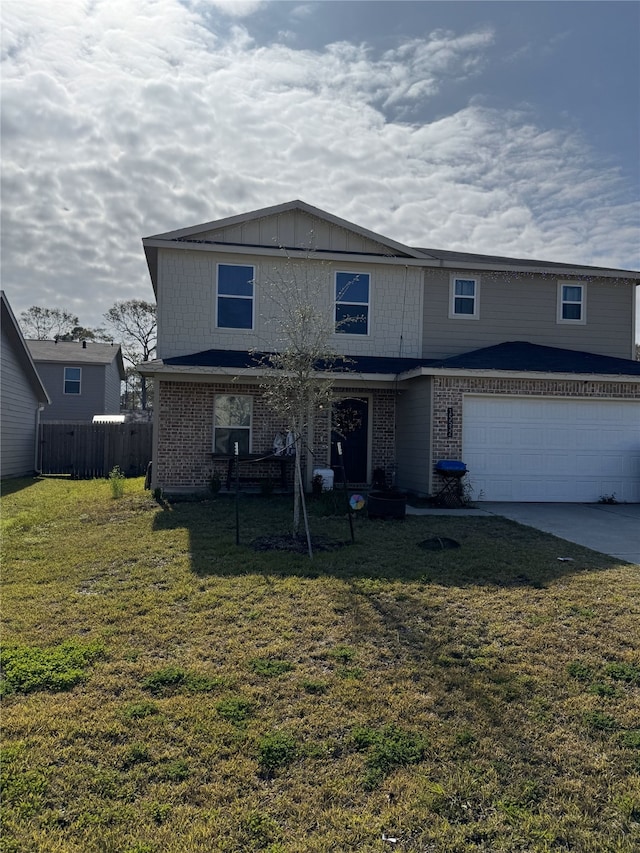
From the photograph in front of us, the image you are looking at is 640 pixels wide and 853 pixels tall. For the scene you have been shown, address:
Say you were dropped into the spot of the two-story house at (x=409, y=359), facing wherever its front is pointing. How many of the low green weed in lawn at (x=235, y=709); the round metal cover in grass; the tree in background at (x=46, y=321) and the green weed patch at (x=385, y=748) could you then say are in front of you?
3

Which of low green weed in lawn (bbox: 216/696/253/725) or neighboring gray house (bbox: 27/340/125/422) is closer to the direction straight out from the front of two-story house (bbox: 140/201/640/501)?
the low green weed in lawn

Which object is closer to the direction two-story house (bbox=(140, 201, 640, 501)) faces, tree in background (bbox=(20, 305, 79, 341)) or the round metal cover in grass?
the round metal cover in grass

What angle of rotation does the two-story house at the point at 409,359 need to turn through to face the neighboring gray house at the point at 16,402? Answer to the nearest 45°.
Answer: approximately 90° to its right

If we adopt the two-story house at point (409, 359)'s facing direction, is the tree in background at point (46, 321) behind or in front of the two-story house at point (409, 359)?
behind

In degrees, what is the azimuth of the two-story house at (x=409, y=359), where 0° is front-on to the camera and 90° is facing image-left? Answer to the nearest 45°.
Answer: approximately 0°

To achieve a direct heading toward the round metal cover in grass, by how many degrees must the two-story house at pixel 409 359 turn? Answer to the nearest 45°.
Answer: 0° — it already faces it

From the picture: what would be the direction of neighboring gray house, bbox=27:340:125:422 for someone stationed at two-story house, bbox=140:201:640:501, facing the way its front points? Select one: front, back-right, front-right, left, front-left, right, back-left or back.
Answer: back-right

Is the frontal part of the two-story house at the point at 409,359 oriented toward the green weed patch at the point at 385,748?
yes

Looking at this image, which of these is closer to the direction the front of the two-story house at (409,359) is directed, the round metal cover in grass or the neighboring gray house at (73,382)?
the round metal cover in grass

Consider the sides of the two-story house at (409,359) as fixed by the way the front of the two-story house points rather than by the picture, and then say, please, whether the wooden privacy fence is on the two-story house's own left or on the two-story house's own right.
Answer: on the two-story house's own right

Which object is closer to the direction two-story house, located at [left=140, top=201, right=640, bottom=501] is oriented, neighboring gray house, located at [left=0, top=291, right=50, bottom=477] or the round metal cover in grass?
the round metal cover in grass

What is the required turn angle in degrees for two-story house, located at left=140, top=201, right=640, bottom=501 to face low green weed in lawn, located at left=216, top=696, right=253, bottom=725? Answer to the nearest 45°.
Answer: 0° — it already faces it
